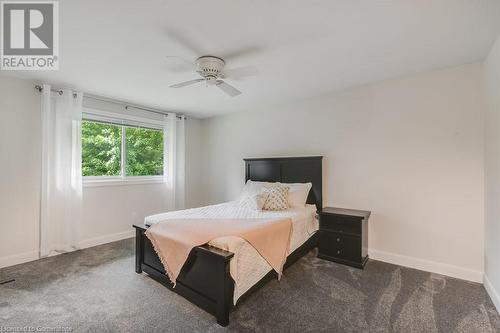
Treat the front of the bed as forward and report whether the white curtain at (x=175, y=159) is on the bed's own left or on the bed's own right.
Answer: on the bed's own right

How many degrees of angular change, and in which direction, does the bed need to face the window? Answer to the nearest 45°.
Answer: approximately 90° to its right

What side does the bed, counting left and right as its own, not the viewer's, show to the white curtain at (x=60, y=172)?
right

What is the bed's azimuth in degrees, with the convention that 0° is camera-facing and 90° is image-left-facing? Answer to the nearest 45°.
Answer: approximately 45°
